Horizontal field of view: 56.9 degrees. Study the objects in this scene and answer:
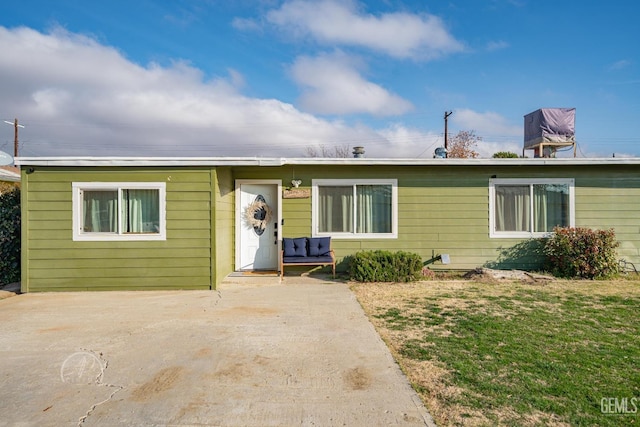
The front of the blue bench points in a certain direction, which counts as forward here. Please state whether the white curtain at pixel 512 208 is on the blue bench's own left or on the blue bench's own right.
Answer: on the blue bench's own left

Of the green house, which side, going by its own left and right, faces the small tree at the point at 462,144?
back

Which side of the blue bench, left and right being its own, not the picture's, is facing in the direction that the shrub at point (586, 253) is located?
left

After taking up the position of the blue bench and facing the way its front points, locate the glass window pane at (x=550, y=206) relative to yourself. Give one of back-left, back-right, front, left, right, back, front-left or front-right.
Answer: left

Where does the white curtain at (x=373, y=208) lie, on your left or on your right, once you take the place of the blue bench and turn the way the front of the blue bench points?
on your left

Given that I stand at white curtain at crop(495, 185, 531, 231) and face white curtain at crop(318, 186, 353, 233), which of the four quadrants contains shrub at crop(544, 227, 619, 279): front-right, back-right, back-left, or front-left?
back-left

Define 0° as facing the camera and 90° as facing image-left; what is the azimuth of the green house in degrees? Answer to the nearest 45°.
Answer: approximately 0°

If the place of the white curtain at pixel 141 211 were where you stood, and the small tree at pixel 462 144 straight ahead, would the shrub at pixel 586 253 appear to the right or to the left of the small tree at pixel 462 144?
right

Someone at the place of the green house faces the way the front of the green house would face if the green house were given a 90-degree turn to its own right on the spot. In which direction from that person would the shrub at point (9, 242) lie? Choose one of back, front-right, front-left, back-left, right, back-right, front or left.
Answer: front

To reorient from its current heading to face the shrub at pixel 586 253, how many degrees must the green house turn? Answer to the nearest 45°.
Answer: approximately 90° to its left
